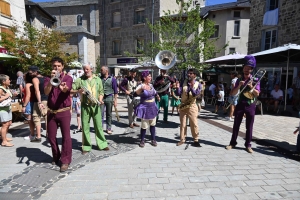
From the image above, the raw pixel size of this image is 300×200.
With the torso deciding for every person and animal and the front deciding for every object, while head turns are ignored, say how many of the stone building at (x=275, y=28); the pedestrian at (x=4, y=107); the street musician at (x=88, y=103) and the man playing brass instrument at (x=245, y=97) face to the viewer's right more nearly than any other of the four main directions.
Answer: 1

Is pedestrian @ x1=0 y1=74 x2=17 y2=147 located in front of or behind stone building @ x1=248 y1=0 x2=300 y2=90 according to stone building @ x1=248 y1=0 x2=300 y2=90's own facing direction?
in front

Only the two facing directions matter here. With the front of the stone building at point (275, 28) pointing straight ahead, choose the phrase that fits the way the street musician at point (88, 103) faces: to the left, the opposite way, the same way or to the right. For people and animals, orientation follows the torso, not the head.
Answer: to the left

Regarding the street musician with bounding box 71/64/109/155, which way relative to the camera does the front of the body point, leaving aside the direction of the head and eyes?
toward the camera

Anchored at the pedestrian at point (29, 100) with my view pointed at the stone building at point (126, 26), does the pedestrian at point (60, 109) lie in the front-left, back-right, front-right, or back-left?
back-right

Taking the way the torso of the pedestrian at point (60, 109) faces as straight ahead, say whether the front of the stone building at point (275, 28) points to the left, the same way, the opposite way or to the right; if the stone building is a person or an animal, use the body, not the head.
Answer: to the right

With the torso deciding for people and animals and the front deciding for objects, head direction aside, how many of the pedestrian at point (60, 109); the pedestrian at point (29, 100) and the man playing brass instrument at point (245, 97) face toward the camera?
2

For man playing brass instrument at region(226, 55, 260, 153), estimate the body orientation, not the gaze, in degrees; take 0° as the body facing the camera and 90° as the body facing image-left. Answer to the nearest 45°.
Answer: approximately 0°

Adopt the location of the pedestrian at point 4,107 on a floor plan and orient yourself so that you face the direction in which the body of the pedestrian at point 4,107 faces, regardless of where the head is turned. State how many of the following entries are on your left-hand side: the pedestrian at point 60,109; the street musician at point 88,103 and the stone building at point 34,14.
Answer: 1

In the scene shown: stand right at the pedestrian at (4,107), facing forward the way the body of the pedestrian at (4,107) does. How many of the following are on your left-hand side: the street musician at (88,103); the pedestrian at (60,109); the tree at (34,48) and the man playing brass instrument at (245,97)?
1

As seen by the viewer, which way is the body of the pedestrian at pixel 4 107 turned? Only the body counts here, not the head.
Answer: to the viewer's right

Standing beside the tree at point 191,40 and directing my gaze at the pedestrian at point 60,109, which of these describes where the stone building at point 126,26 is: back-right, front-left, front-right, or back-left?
back-right
